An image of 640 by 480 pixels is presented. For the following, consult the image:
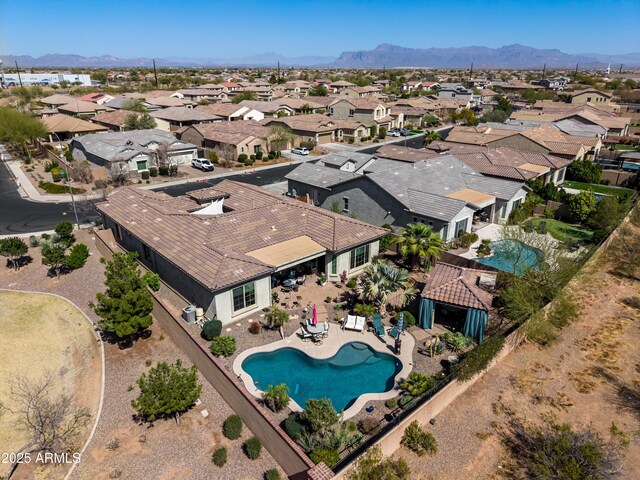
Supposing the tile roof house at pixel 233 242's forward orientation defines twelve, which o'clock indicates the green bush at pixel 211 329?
The green bush is roughly at 8 o'clock from the tile roof house.

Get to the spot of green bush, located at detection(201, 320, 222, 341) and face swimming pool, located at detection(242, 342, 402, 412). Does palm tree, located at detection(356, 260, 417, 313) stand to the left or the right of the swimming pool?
left

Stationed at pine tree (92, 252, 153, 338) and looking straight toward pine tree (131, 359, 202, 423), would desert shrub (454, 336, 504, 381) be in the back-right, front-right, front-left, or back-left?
front-left

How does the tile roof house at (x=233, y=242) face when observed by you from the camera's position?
facing away from the viewer and to the left of the viewer

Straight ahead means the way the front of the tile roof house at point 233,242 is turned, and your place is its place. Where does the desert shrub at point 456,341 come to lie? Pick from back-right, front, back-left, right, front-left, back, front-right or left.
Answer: back

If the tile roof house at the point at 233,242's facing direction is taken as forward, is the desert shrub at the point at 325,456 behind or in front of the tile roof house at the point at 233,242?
behind

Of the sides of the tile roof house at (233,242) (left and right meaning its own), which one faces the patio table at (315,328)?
back

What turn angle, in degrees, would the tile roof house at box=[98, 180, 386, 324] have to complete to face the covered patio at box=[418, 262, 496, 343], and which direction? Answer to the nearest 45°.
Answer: approximately 180°

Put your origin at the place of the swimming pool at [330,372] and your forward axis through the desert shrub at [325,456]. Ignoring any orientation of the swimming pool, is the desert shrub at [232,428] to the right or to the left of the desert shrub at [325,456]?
right

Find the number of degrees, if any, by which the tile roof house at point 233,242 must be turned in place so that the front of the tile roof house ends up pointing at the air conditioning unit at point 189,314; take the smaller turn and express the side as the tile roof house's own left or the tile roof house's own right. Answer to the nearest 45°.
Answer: approximately 90° to the tile roof house's own left

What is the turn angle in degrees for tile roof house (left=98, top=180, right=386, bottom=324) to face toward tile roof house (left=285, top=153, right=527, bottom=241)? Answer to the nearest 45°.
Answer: approximately 90° to its right

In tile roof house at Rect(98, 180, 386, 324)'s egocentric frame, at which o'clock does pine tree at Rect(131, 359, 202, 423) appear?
The pine tree is roughly at 8 o'clock from the tile roof house.

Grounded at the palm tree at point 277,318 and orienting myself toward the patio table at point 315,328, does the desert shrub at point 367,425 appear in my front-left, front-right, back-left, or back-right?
front-right

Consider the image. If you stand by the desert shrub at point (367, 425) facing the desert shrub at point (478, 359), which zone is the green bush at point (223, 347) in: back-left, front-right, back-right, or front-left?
back-left

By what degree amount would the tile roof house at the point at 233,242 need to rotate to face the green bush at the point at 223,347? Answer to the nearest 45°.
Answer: approximately 135° to its left
